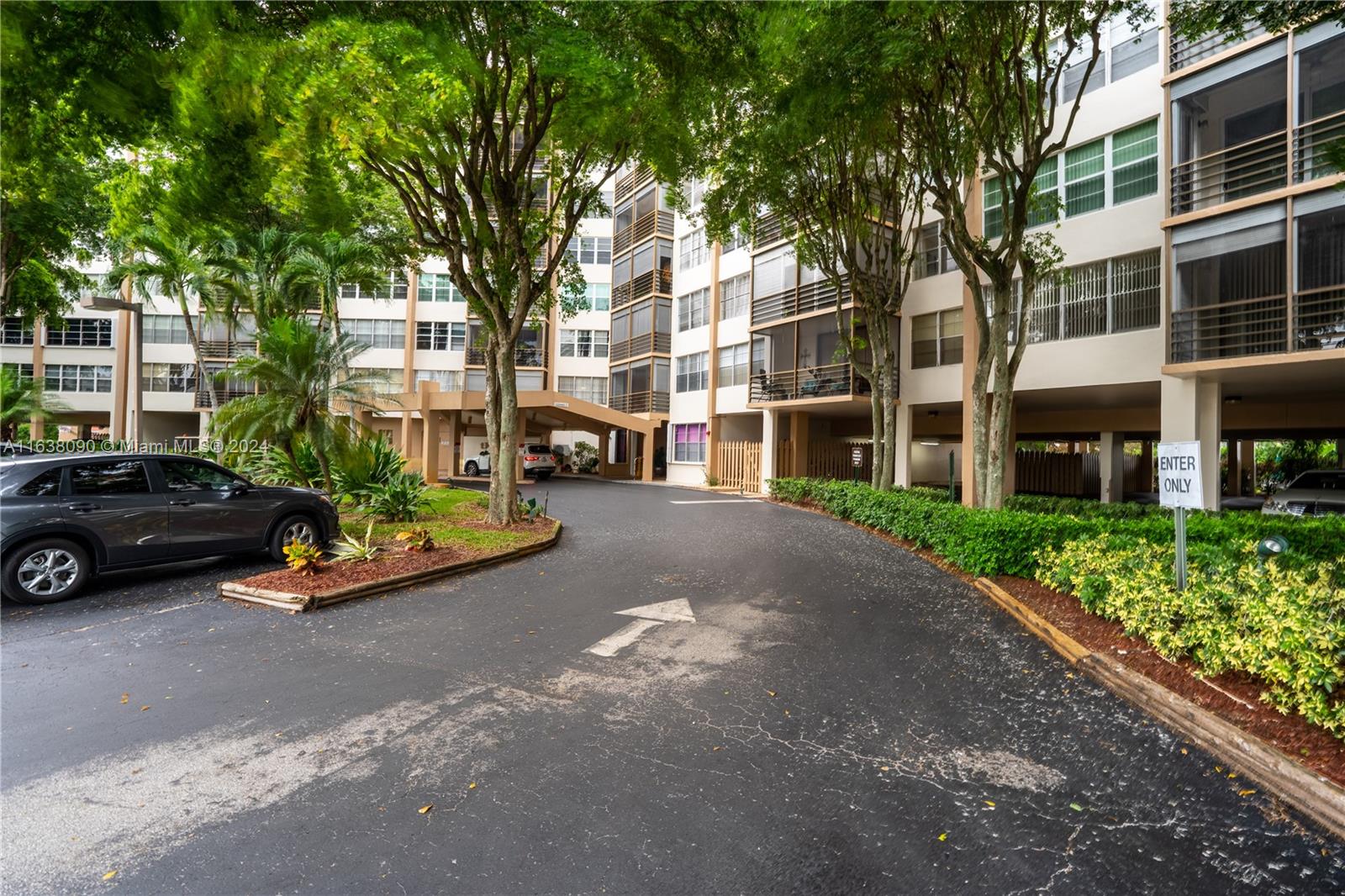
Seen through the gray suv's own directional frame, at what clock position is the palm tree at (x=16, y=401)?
The palm tree is roughly at 10 o'clock from the gray suv.

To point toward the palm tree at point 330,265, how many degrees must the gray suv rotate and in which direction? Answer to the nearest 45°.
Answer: approximately 45° to its left

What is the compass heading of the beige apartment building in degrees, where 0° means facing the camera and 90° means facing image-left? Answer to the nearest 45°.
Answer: approximately 45°

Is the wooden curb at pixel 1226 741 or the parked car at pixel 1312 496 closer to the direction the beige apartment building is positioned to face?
the wooden curb

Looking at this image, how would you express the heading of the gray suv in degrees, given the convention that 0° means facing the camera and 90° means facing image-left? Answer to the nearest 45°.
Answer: approximately 225°

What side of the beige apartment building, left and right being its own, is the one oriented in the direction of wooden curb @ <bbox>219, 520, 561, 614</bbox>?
front
